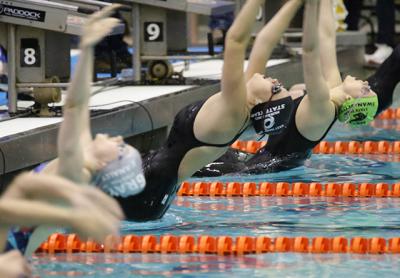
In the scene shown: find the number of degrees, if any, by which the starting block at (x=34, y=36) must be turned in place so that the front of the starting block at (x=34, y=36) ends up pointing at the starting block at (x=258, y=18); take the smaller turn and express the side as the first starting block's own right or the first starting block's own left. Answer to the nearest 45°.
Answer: approximately 45° to the first starting block's own left

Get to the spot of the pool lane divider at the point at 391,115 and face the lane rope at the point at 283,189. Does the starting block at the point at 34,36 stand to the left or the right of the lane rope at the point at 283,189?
right
